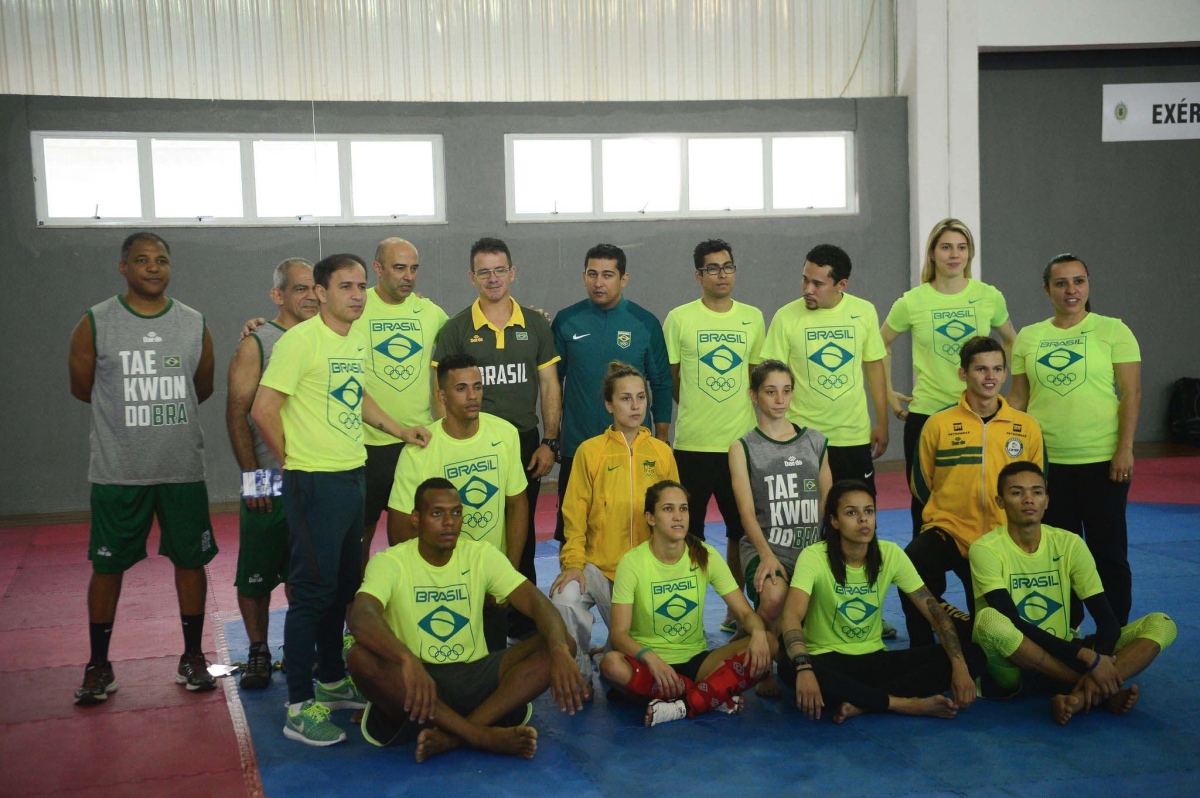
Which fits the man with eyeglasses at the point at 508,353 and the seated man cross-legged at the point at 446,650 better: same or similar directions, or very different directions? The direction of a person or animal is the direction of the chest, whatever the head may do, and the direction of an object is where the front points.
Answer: same or similar directions

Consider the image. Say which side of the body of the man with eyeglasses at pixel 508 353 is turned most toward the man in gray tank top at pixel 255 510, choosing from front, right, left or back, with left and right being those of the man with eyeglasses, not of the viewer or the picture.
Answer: right

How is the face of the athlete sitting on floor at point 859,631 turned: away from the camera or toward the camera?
toward the camera

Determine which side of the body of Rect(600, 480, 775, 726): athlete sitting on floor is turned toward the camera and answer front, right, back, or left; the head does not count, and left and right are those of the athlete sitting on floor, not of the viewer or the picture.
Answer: front

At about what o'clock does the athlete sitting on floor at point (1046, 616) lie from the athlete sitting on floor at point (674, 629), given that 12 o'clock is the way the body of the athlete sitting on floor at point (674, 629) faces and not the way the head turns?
the athlete sitting on floor at point (1046, 616) is roughly at 9 o'clock from the athlete sitting on floor at point (674, 629).

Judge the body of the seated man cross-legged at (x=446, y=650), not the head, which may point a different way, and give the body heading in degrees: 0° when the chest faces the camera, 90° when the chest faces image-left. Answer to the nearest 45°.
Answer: approximately 0°

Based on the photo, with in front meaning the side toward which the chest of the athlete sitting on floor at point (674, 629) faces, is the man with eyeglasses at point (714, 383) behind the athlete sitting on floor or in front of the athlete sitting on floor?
behind

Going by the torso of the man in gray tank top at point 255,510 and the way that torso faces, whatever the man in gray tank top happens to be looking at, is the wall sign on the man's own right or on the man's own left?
on the man's own left

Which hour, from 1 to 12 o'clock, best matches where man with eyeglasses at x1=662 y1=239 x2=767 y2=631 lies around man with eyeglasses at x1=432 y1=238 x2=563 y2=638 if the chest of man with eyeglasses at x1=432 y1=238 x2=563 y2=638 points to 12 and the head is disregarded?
man with eyeglasses at x1=662 y1=239 x2=767 y2=631 is roughly at 9 o'clock from man with eyeglasses at x1=432 y1=238 x2=563 y2=638.

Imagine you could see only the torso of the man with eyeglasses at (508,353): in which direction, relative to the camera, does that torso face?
toward the camera

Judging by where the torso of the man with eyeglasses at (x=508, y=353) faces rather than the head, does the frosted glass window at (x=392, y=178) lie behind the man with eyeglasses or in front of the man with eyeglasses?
behind

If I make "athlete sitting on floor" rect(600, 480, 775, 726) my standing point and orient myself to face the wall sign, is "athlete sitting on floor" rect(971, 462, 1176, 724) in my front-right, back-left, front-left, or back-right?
front-right

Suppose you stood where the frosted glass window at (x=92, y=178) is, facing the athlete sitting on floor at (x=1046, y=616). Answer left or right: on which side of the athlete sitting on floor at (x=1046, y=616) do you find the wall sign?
left

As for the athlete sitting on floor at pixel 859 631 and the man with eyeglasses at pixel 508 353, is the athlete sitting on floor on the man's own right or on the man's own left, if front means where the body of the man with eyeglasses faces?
on the man's own left

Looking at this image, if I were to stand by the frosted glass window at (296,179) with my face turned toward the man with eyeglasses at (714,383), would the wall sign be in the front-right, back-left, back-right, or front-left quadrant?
front-left

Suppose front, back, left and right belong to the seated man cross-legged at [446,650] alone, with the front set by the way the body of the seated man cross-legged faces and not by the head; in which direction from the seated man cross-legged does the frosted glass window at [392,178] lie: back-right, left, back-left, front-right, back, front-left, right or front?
back

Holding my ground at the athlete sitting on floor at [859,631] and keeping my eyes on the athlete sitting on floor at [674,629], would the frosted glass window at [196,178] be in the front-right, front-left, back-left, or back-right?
front-right

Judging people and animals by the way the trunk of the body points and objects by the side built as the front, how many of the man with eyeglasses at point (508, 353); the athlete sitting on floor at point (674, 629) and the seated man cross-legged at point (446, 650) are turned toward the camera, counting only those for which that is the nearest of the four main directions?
3

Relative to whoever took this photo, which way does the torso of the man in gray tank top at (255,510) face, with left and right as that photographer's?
facing the viewer and to the right of the viewer
